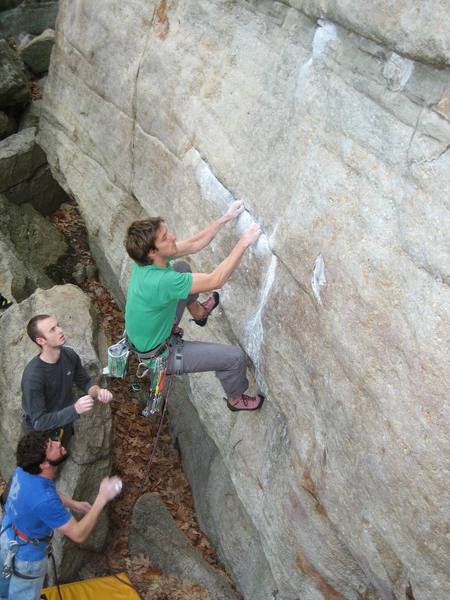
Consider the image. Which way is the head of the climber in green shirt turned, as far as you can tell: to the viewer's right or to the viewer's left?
to the viewer's right

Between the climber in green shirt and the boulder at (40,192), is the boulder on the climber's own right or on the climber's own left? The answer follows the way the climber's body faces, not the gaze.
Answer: on the climber's own left

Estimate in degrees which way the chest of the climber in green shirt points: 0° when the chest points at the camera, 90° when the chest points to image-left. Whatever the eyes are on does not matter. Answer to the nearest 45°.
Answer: approximately 270°

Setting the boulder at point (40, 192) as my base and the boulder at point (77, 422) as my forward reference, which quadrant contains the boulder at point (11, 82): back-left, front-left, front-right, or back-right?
back-right

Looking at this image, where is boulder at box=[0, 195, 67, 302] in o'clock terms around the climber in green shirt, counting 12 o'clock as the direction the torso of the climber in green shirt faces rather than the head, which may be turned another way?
The boulder is roughly at 8 o'clock from the climber in green shirt.

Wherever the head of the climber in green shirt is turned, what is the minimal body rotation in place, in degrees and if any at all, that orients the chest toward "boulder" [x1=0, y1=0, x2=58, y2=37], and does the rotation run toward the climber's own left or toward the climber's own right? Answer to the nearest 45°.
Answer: approximately 135° to the climber's own left

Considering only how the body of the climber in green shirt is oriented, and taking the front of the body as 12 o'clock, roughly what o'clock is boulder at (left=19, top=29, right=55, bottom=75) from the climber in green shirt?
The boulder is roughly at 8 o'clock from the climber in green shirt.

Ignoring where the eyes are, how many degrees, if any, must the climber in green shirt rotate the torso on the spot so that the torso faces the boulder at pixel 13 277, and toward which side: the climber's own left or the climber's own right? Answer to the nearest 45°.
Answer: approximately 135° to the climber's own left

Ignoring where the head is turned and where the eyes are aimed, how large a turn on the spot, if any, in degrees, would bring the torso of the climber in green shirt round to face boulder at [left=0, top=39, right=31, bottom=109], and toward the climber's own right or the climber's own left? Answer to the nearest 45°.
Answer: approximately 135° to the climber's own left
